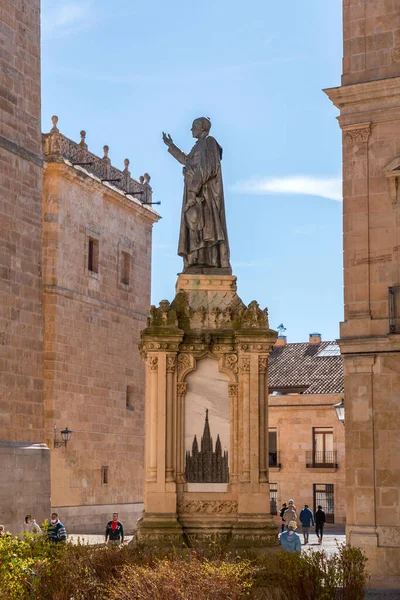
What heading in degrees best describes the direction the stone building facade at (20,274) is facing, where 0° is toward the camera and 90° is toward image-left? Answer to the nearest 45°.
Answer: approximately 315°

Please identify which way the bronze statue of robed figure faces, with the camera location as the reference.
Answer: facing to the left of the viewer

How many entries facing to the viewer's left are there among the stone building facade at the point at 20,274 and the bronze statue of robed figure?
1

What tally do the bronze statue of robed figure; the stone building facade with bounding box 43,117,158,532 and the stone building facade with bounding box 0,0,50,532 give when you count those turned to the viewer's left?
1

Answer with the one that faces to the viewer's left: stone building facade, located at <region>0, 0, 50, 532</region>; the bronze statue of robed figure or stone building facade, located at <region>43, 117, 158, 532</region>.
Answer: the bronze statue of robed figure

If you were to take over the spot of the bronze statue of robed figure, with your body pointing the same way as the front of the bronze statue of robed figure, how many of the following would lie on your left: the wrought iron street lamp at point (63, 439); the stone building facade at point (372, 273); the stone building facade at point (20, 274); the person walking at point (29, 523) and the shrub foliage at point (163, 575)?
1

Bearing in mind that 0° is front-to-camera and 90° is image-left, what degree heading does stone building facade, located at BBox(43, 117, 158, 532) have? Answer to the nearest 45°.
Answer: approximately 315°

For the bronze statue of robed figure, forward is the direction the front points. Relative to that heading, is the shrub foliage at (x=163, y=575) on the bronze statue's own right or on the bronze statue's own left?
on the bronze statue's own left

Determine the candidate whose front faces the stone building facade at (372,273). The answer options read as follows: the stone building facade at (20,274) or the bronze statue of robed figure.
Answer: the stone building facade at (20,274)

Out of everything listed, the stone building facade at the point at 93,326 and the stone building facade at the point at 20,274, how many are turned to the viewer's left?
0

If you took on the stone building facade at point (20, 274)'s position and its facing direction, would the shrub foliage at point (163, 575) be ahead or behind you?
ahead

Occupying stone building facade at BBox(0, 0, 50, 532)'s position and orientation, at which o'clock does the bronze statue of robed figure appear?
The bronze statue of robed figure is roughly at 1 o'clock from the stone building facade.
